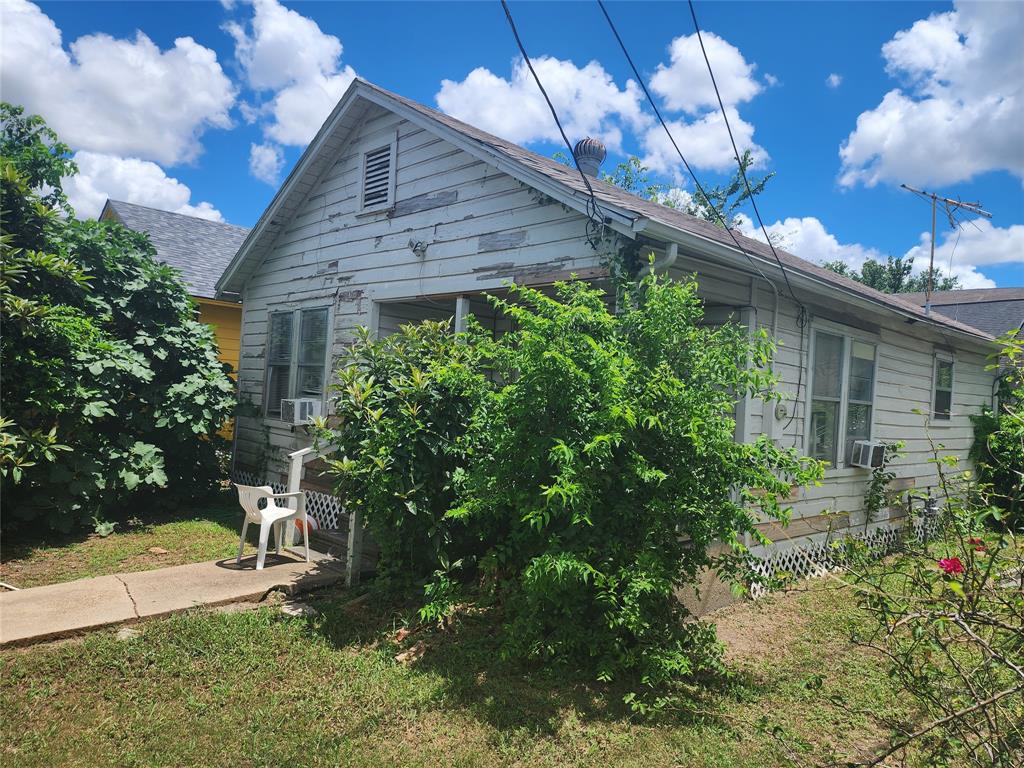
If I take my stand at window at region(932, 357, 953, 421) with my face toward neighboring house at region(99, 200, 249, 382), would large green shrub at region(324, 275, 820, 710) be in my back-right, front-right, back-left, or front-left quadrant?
front-left

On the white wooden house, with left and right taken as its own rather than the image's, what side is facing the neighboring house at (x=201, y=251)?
right

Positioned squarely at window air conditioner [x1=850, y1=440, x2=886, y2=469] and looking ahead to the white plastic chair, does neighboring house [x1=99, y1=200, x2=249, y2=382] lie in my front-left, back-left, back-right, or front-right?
front-right

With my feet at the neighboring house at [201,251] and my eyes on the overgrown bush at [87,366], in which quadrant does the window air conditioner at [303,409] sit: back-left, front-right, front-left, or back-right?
front-left

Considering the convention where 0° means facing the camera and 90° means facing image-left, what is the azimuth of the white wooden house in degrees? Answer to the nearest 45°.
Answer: approximately 45°

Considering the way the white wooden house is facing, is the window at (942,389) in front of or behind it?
behind

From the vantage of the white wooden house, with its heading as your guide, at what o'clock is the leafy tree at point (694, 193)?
The leafy tree is roughly at 5 o'clock from the white wooden house.

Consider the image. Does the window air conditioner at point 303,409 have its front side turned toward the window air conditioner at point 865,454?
no
